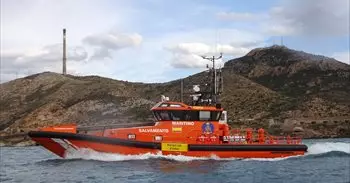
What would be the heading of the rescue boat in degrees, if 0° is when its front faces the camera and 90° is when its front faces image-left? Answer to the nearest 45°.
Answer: approximately 90°
